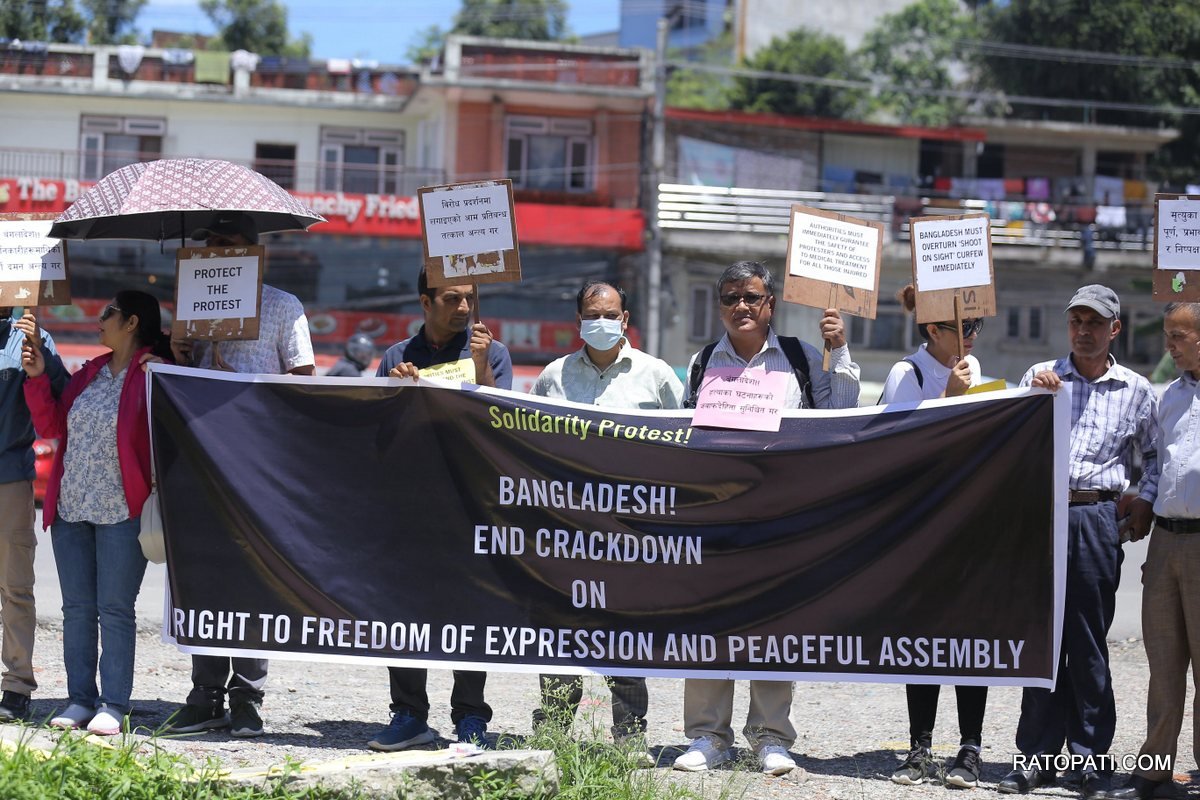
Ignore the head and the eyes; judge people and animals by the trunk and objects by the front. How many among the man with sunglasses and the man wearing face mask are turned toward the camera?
2

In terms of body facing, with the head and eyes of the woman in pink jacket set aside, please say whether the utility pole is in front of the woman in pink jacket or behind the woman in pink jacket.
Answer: behind

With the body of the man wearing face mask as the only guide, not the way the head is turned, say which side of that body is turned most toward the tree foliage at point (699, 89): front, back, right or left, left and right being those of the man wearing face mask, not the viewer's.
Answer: back

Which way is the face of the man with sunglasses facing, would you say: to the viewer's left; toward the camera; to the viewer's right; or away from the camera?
toward the camera

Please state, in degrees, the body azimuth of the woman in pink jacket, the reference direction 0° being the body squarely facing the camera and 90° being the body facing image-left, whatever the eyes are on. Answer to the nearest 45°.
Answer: approximately 45°

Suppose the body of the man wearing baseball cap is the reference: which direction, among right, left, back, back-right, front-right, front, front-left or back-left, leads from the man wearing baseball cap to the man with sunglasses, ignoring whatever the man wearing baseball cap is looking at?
front-right

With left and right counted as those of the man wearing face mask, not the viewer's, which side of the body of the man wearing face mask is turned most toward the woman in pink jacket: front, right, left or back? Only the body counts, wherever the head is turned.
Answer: right

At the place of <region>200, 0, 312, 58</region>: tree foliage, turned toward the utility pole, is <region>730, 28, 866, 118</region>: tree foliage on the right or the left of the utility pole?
left

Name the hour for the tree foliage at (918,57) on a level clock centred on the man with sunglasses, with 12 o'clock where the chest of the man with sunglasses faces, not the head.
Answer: The tree foliage is roughly at 6 o'clock from the man with sunglasses.

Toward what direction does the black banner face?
toward the camera

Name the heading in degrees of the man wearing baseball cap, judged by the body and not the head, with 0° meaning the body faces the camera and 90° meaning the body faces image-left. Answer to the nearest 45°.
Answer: approximately 45°

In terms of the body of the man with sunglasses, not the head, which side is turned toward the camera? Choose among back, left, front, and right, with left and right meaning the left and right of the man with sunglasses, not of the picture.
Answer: front

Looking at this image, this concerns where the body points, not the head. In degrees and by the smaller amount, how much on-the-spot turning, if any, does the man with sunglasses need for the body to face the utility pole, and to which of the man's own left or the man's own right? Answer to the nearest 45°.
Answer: approximately 180°

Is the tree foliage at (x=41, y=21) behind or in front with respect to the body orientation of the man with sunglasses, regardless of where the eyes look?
behind

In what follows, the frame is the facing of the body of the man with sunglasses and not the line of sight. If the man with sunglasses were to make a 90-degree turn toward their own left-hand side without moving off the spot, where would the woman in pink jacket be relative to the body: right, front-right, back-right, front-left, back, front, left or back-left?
back
